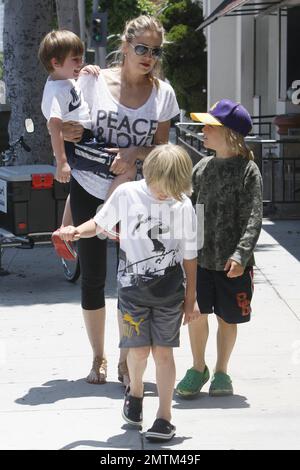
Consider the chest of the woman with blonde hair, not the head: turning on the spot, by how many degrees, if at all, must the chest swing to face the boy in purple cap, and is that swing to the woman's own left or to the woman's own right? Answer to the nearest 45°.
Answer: approximately 45° to the woman's own left

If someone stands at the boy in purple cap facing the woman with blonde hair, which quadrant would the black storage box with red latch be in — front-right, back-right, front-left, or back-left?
front-right

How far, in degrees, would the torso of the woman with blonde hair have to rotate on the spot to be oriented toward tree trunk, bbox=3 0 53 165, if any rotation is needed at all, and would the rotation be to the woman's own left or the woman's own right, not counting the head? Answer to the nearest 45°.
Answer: approximately 180°

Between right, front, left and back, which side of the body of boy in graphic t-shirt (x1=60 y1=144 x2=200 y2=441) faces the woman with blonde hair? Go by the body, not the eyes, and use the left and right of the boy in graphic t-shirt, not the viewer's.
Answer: back

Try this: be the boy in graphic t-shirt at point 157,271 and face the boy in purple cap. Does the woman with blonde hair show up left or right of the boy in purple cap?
left

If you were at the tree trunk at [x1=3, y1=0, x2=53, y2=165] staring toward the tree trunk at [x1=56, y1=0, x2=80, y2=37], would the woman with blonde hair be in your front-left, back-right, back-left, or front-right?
back-right

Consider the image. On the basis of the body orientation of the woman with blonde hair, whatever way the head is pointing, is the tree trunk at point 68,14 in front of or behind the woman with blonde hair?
behind

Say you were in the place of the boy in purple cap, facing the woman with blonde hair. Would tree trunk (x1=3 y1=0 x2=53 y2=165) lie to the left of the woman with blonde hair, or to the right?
right

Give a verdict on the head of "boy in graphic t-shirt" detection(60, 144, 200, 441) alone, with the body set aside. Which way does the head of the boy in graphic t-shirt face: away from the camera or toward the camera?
toward the camera

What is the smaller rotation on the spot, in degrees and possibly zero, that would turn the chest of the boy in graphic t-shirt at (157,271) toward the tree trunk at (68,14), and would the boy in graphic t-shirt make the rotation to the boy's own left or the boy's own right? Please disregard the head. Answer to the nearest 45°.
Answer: approximately 180°

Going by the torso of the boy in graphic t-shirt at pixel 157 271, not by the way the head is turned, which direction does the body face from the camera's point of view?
toward the camera

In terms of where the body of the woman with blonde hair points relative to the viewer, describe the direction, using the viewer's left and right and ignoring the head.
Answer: facing the viewer

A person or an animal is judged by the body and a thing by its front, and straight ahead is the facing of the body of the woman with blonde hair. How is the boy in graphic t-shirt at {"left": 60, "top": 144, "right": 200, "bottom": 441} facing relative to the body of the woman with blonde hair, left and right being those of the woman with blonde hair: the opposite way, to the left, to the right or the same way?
the same way

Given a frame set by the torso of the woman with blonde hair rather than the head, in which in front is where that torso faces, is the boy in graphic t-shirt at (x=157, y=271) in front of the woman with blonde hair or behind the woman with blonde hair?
in front

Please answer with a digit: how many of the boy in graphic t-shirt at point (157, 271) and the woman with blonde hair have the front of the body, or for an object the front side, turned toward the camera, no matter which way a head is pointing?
2

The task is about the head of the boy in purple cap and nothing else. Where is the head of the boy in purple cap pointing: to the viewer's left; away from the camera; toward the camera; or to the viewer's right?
to the viewer's left
